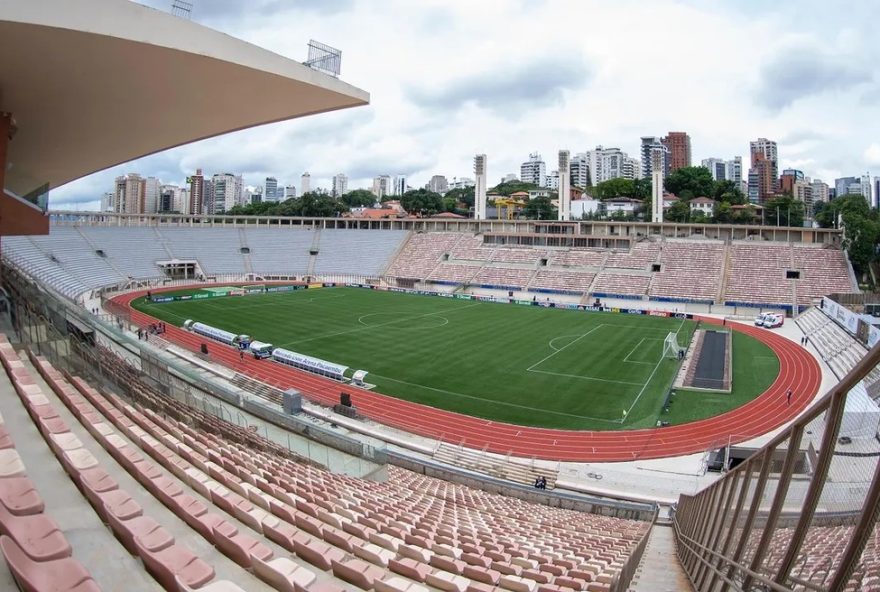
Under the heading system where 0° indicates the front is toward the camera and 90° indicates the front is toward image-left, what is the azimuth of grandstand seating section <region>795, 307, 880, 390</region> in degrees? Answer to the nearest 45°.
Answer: approximately 45°

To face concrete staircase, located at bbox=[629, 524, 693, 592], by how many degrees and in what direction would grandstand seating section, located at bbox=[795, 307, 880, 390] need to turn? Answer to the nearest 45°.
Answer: approximately 45° to its left

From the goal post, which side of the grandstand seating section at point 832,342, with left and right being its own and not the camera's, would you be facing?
front

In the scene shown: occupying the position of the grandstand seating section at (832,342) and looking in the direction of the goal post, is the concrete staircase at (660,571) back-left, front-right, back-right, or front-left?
front-left
